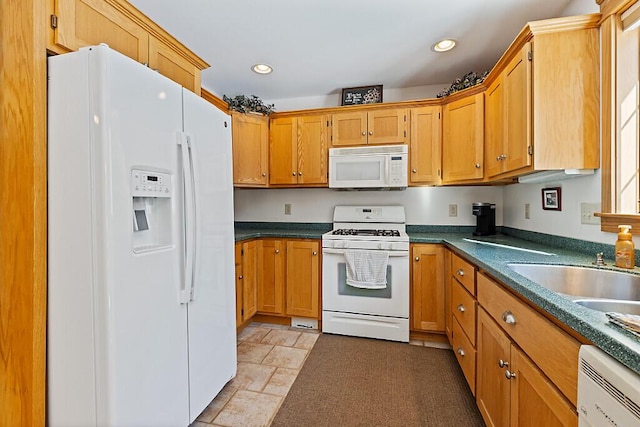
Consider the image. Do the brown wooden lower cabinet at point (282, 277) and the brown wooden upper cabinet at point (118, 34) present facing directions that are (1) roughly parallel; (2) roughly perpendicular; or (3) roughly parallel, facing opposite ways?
roughly perpendicular

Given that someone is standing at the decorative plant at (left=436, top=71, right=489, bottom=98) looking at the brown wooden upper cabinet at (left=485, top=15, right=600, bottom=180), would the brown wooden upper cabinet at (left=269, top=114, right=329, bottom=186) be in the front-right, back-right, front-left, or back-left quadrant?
back-right

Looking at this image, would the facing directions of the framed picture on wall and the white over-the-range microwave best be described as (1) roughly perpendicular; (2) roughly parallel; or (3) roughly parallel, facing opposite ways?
roughly perpendicular

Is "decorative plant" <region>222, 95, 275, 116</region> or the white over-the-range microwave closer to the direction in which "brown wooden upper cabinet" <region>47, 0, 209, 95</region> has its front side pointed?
the white over-the-range microwave

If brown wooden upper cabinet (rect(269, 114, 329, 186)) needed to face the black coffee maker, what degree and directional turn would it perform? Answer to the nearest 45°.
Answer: approximately 90° to its left

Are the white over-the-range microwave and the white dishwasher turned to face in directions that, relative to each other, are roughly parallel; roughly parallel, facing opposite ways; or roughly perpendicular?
roughly perpendicular

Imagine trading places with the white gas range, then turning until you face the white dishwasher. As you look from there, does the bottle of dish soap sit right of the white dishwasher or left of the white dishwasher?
left

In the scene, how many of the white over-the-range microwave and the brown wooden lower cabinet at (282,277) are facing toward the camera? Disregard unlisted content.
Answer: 2

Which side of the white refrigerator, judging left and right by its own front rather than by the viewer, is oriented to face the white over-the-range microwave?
left

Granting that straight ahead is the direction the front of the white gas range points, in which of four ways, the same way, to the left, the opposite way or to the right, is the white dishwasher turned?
to the right

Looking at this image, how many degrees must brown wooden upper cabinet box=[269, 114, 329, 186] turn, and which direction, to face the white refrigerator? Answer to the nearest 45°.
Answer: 0° — it already faces it

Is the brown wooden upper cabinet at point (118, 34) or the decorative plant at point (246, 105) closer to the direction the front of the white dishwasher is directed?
the brown wooden upper cabinet

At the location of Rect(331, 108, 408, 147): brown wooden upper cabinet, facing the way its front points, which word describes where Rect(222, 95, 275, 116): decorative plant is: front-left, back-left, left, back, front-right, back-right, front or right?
right

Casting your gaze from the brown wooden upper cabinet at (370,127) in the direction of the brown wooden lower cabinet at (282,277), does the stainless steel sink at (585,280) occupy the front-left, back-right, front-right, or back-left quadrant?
back-left
